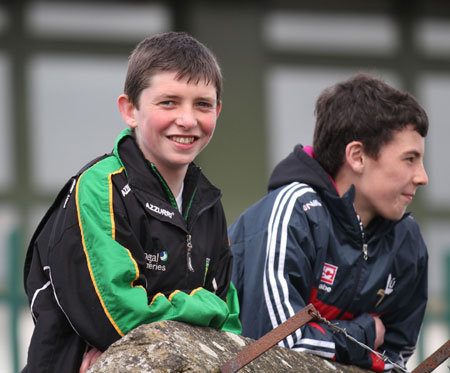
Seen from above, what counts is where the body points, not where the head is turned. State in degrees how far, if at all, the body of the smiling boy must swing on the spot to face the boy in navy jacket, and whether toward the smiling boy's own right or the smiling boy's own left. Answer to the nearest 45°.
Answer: approximately 90° to the smiling boy's own left

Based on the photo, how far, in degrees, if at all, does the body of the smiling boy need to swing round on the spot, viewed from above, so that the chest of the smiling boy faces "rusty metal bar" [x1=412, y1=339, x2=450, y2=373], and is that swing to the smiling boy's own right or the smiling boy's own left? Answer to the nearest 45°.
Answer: approximately 45° to the smiling boy's own left

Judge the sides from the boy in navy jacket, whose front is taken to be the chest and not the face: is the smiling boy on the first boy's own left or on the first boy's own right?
on the first boy's own right

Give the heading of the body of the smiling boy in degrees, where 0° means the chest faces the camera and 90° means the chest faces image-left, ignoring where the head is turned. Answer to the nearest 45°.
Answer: approximately 315°

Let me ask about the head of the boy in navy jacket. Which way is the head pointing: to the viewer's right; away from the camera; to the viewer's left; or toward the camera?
to the viewer's right

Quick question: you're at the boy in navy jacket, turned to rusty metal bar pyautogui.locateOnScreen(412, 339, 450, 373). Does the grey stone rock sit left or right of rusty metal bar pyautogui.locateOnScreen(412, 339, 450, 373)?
right

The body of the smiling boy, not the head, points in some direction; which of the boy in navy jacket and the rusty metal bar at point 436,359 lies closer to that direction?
the rusty metal bar

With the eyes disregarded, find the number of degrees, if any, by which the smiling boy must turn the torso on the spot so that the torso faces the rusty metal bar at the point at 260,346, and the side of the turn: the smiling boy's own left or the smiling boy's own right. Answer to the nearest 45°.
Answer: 0° — they already face it
